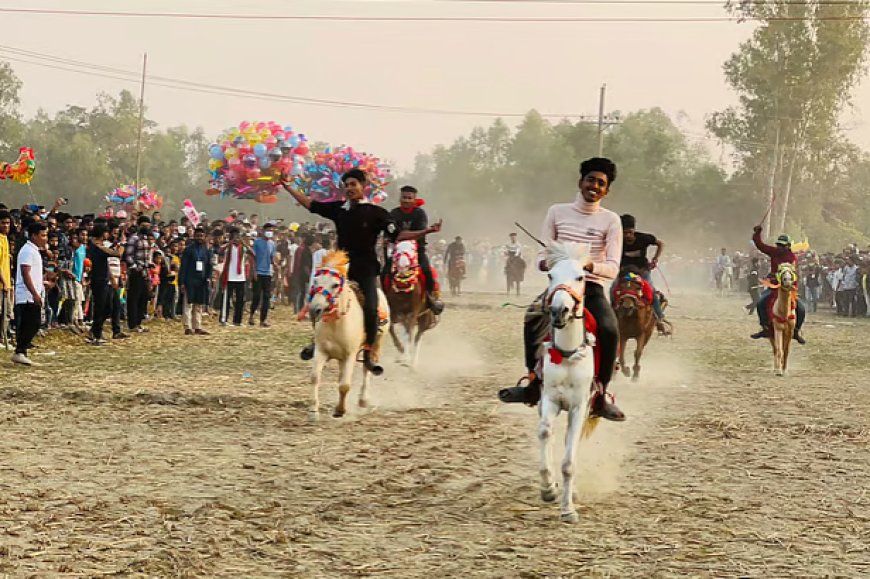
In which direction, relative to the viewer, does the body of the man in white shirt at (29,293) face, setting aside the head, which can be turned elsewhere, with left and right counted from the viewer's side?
facing to the right of the viewer

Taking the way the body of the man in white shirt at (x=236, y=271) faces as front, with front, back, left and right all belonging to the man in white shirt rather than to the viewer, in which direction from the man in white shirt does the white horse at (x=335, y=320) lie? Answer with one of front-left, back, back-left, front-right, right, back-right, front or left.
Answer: front

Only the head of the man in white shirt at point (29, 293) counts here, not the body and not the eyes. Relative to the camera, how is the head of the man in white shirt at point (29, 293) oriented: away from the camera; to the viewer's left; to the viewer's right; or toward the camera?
to the viewer's right

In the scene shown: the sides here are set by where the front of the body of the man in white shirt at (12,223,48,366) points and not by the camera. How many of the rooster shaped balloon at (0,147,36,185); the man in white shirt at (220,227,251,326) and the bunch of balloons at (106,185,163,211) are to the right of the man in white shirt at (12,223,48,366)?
0

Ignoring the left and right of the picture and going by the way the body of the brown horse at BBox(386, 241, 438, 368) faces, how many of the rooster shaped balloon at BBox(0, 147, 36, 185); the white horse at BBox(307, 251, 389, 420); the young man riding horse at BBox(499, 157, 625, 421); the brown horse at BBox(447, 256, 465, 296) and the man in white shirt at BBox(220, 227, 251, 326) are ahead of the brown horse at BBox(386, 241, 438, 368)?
2

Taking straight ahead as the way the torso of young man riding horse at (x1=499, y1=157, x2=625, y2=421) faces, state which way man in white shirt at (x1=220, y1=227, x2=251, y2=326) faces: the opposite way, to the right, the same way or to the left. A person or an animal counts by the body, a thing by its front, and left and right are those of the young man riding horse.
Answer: the same way

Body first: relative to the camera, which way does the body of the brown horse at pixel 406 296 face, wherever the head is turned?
toward the camera

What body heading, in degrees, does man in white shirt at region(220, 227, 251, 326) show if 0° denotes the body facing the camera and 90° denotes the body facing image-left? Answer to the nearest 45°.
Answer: approximately 0°

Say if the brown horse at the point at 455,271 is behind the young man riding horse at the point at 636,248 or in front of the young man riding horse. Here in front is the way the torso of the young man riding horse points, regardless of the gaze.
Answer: behind

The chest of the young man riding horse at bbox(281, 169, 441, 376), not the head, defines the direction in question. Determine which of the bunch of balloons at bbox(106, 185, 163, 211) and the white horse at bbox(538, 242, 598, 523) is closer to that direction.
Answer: the white horse

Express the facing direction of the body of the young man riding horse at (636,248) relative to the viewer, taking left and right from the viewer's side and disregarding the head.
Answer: facing the viewer

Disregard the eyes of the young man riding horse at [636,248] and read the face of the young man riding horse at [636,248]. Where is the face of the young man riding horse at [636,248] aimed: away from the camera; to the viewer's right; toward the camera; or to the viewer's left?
toward the camera

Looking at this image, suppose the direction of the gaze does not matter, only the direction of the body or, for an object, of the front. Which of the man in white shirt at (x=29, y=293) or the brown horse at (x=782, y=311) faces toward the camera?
the brown horse

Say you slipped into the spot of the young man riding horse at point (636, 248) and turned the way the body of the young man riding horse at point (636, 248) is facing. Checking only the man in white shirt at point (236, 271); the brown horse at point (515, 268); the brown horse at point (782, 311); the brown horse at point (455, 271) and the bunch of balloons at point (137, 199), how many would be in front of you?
0

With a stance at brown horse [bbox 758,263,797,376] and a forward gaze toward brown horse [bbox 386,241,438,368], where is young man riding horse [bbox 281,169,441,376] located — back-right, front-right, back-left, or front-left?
front-left

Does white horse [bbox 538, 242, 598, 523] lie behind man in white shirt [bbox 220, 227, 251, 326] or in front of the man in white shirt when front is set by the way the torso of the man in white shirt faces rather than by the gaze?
in front

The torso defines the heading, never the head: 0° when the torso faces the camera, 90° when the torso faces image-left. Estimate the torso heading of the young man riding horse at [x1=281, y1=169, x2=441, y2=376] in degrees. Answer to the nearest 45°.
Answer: approximately 45°

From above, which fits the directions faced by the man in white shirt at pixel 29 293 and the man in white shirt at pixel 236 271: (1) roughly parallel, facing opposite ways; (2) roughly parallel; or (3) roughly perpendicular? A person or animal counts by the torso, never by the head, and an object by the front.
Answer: roughly perpendicular
